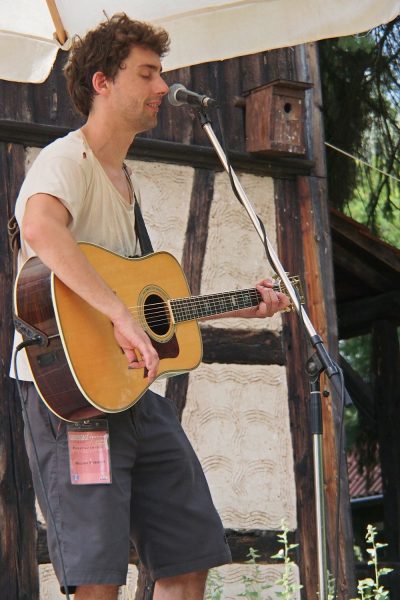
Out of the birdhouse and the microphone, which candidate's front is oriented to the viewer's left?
the microphone

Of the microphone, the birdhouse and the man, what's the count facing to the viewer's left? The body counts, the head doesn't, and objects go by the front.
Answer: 1

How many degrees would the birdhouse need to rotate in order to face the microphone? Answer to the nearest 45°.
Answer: approximately 45° to its right

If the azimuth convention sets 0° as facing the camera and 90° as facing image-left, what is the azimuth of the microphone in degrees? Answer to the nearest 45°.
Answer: approximately 90°

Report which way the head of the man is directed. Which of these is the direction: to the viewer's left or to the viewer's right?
to the viewer's right

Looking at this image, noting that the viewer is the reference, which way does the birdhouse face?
facing the viewer and to the right of the viewer
